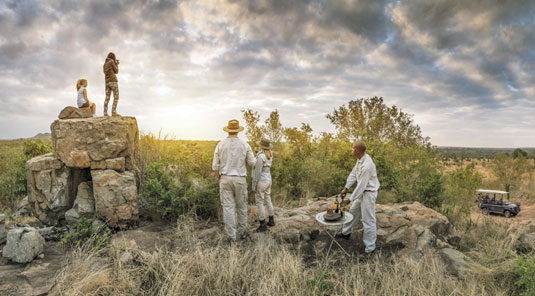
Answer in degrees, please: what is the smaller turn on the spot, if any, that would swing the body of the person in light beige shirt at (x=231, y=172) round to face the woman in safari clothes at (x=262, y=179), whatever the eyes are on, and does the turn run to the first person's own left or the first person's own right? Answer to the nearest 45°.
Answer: approximately 45° to the first person's own right

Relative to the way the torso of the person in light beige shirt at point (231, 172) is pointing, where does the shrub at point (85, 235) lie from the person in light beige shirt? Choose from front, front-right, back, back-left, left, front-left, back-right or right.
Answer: left

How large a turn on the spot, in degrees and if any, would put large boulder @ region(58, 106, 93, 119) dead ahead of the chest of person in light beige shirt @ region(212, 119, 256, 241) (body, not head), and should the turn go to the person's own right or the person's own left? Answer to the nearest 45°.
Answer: approximately 45° to the person's own left

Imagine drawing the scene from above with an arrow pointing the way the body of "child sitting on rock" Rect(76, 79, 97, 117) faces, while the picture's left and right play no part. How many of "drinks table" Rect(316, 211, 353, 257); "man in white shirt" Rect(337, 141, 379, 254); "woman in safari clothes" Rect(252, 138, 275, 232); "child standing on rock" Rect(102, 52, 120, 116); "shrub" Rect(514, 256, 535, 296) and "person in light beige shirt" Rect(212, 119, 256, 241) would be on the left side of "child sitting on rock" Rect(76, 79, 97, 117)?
0

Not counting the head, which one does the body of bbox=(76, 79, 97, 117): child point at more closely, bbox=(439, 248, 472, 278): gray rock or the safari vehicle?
the safari vehicle

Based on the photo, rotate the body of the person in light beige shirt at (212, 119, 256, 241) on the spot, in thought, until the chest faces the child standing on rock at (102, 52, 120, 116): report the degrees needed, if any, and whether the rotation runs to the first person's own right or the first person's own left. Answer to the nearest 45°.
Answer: approximately 45° to the first person's own left

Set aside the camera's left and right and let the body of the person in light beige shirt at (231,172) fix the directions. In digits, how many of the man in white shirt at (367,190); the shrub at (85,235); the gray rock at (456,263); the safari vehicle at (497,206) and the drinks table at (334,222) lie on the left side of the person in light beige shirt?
1

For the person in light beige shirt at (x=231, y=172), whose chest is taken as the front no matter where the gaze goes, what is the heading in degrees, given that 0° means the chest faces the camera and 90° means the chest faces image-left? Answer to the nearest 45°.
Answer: approximately 180°

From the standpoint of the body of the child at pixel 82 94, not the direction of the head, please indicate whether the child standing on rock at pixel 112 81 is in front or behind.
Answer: in front

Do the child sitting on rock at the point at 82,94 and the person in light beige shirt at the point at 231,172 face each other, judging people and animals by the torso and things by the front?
no

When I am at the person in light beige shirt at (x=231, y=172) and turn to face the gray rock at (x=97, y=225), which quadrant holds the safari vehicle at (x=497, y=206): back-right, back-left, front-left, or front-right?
back-right

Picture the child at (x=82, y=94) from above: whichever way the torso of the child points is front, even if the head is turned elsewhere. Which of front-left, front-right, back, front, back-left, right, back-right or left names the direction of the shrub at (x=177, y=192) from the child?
front-right
